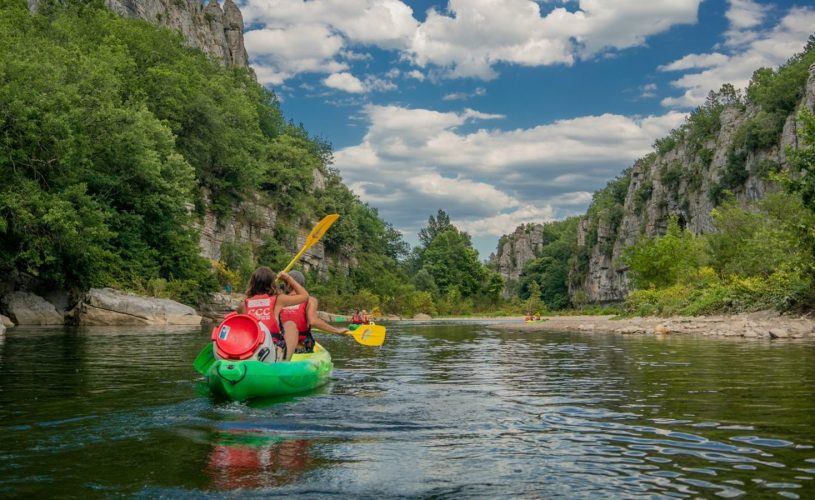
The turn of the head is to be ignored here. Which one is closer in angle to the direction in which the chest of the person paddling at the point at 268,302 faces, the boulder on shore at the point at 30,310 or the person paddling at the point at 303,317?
the person paddling

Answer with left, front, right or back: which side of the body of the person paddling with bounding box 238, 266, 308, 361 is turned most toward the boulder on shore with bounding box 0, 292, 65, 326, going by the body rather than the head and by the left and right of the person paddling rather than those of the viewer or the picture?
left

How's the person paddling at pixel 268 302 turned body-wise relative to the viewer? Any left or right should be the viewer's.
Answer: facing away from the viewer and to the right of the viewer

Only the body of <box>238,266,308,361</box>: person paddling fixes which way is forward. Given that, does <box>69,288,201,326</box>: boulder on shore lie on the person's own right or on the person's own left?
on the person's own left

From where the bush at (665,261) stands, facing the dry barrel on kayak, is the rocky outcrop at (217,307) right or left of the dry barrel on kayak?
right

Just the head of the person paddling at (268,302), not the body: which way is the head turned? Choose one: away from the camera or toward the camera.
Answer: away from the camera

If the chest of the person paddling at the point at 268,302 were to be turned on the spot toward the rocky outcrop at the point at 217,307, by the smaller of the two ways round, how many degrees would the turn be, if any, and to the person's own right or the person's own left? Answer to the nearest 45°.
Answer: approximately 45° to the person's own left

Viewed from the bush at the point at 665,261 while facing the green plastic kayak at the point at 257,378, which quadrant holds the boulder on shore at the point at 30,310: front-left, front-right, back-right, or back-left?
front-right
